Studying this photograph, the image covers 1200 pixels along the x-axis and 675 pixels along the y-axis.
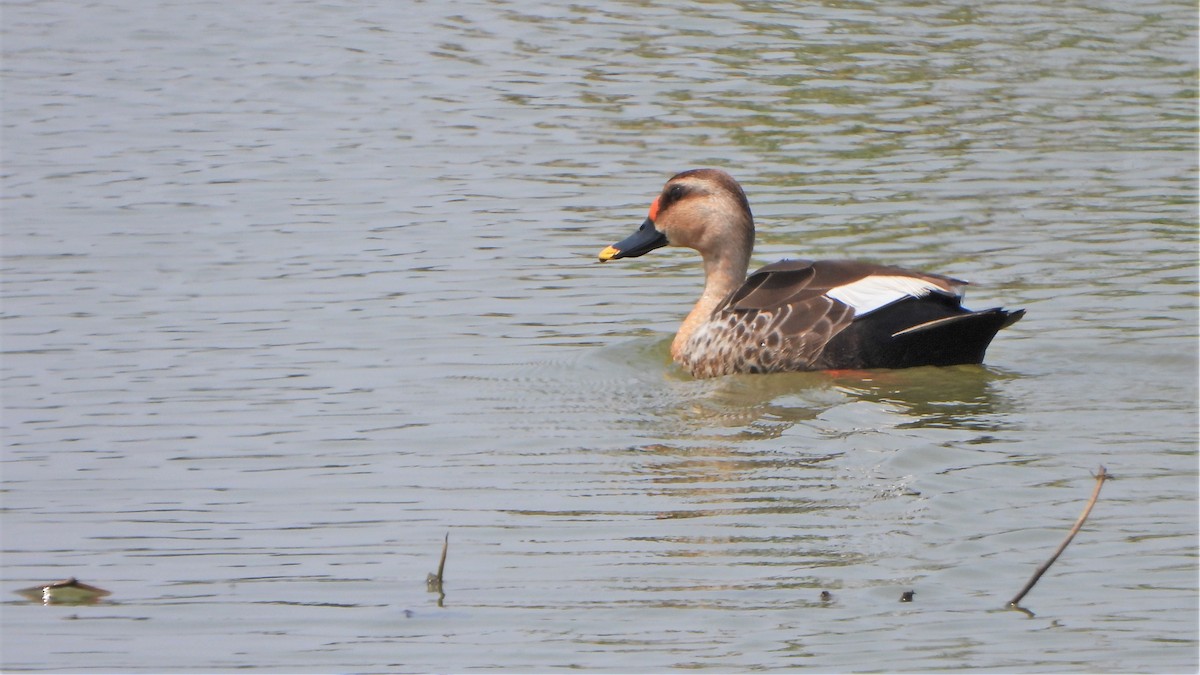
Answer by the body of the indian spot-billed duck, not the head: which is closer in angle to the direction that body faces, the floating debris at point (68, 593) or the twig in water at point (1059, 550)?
the floating debris

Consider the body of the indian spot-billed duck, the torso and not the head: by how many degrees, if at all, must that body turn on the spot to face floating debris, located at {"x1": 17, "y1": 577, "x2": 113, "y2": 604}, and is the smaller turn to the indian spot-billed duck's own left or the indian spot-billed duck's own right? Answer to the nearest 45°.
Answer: approximately 45° to the indian spot-billed duck's own left

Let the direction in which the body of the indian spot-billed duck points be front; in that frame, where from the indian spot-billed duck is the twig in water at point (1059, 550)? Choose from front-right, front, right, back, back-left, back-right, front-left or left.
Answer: left

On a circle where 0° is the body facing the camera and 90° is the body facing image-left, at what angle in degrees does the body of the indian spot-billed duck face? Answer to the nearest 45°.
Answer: approximately 90°
